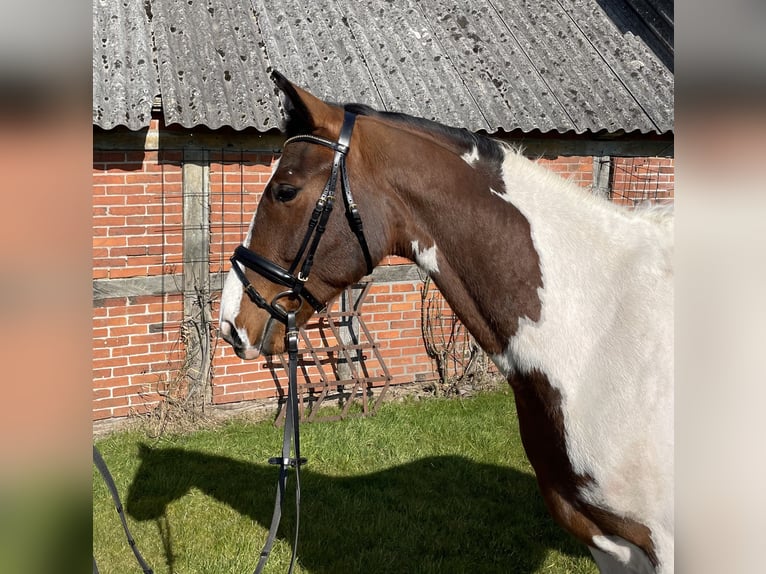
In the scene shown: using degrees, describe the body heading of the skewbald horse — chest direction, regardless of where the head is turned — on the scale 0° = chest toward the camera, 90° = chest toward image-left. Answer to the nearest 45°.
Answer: approximately 90°

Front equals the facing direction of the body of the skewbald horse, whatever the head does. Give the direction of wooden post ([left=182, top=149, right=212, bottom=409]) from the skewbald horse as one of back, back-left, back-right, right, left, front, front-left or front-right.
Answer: front-right

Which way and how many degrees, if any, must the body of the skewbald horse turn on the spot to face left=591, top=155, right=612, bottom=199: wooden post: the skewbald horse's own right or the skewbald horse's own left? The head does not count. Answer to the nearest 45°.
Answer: approximately 90° to the skewbald horse's own right
